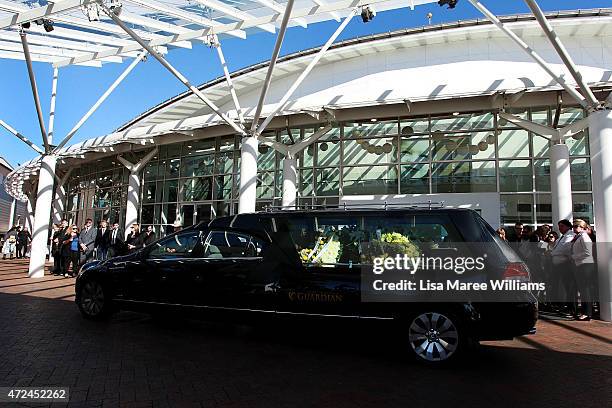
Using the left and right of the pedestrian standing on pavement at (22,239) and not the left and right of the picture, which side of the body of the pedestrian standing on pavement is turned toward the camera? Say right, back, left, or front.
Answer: front

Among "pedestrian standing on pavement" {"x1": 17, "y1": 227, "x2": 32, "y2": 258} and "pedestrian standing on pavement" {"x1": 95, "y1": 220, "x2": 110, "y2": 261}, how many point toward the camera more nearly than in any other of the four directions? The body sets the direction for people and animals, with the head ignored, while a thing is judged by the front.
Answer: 2

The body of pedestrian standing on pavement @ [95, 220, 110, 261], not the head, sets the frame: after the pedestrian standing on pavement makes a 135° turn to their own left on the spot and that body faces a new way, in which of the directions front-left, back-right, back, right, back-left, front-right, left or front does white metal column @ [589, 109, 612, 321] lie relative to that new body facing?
right

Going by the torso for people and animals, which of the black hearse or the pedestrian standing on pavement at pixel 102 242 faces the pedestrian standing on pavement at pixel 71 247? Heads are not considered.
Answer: the black hearse

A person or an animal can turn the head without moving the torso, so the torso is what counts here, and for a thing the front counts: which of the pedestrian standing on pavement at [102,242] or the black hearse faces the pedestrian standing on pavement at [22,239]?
the black hearse

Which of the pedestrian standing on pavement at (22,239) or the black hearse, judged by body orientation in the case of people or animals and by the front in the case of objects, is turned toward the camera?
the pedestrian standing on pavement

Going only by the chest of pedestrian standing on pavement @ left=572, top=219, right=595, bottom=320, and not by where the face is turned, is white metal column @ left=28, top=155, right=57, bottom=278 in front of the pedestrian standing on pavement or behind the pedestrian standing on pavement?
in front

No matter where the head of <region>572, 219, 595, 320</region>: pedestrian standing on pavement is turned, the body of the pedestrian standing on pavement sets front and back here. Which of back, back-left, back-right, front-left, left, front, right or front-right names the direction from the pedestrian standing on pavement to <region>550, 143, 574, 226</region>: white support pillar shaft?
back-right

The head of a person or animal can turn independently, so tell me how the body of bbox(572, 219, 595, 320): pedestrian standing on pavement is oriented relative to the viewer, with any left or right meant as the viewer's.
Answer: facing the viewer and to the left of the viewer

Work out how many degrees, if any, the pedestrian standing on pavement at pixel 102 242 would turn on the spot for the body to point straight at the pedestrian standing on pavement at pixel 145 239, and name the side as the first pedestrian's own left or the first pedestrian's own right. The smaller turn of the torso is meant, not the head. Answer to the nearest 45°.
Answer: approximately 45° to the first pedestrian's own left

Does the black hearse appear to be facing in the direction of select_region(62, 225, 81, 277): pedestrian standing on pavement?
yes

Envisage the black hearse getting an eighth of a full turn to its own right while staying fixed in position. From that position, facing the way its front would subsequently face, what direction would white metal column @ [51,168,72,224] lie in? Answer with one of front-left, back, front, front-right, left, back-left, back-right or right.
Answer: front-left

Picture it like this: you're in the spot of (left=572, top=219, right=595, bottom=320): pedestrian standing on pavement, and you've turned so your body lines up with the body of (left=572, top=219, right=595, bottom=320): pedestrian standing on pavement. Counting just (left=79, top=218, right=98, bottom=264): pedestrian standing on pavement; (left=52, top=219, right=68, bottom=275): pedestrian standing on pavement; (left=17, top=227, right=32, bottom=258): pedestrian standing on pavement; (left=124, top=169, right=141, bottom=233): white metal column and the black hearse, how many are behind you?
0
